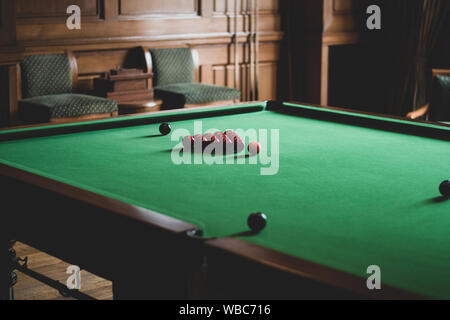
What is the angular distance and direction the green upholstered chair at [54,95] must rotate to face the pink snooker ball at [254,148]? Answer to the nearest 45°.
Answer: approximately 45° to its right

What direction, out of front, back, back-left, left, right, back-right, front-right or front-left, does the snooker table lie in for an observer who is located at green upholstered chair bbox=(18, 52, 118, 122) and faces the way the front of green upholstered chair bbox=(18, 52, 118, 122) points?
front-right

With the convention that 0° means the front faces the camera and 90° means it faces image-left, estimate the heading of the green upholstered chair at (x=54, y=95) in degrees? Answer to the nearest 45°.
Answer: approximately 315°

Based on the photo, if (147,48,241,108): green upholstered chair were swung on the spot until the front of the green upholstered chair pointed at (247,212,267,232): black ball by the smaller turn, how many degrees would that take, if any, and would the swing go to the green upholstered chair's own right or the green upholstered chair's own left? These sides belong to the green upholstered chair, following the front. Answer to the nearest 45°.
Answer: approximately 45° to the green upholstered chair's own right

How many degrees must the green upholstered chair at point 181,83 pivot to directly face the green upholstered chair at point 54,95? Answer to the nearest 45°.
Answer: approximately 90° to its right

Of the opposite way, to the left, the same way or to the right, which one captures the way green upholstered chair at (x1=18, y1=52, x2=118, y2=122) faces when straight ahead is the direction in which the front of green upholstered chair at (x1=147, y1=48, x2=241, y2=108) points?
the same way

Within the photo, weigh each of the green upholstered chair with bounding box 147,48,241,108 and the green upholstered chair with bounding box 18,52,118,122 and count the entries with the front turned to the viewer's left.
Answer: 0

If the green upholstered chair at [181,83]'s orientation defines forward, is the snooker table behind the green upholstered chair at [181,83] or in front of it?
in front

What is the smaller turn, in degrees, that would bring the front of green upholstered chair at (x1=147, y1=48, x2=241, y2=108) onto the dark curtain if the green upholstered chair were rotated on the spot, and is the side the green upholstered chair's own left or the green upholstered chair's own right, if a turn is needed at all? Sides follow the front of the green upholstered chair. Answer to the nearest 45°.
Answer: approximately 45° to the green upholstered chair's own left

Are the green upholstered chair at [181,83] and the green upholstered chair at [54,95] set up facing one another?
no

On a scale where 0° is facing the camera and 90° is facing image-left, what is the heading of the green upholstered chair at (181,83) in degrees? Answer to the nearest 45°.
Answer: approximately 315°

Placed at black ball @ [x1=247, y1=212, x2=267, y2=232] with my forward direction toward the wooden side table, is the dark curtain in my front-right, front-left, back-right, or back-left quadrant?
front-right

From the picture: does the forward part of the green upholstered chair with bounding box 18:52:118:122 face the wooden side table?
no
